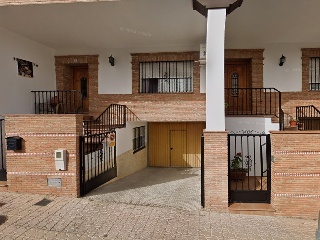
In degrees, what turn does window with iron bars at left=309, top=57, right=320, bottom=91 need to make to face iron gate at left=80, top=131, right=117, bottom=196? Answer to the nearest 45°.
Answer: approximately 45° to its right

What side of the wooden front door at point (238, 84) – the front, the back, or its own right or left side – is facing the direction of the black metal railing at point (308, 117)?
left

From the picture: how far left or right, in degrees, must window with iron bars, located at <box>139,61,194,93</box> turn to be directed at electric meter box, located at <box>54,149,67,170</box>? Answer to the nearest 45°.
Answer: approximately 45° to its right

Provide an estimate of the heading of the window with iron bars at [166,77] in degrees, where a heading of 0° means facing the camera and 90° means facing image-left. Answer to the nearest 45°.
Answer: approximately 0°

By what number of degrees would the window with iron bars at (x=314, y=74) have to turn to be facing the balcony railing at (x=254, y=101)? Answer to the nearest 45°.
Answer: approximately 45° to its right

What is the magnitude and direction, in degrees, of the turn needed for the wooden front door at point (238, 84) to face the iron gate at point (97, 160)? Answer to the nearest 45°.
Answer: approximately 45° to its right

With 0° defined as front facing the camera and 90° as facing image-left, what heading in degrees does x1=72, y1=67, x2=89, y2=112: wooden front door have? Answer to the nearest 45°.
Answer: approximately 0°
